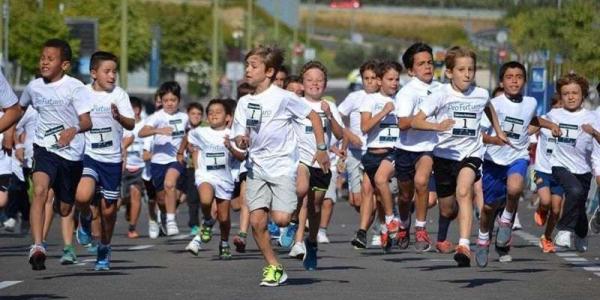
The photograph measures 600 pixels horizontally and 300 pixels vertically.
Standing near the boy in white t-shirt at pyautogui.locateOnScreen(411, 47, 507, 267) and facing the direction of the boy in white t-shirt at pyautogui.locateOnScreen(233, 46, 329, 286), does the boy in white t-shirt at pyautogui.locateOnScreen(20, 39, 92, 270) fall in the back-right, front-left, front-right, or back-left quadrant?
front-right

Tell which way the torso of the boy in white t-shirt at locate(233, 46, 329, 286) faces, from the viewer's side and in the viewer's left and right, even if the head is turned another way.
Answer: facing the viewer and to the left of the viewer

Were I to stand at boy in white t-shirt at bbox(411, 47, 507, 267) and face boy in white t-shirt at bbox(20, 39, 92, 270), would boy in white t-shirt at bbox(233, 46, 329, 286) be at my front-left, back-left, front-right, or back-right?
front-left

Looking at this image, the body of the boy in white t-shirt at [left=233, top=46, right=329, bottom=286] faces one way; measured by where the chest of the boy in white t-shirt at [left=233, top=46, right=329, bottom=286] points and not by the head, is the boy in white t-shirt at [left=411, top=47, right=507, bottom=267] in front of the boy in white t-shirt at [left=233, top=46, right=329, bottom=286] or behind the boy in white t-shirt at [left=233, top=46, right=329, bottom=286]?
behind

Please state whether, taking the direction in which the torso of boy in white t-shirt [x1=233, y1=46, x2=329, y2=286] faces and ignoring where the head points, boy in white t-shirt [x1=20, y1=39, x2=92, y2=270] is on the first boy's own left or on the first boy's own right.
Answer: on the first boy's own right
